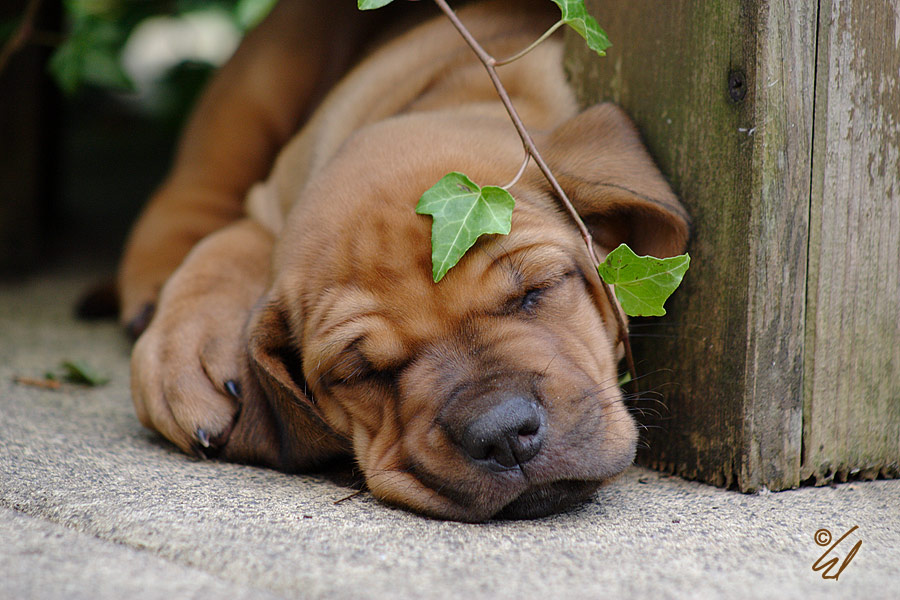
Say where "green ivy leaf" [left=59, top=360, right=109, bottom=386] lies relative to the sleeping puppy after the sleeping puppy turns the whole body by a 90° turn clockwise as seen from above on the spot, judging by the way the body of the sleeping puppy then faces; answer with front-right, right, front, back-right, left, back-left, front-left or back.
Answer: front-right

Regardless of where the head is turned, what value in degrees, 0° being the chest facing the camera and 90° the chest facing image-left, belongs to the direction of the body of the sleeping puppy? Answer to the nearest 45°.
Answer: approximately 0°

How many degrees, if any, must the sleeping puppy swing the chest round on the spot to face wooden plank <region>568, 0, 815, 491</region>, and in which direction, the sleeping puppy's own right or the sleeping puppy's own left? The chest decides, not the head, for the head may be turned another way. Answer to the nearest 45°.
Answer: approximately 90° to the sleeping puppy's own left

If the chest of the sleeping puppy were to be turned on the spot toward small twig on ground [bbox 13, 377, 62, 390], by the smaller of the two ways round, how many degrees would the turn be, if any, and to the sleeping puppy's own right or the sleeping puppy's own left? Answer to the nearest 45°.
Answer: approximately 135° to the sleeping puppy's own right
